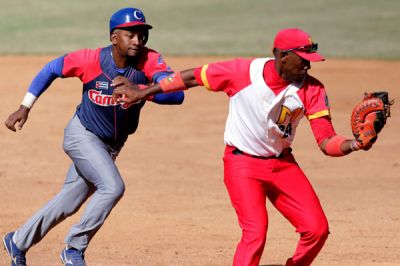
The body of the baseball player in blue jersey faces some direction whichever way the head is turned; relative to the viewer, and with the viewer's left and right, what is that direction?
facing the viewer and to the right of the viewer

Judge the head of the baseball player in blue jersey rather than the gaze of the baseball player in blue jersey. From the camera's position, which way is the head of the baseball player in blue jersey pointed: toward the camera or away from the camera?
toward the camera
